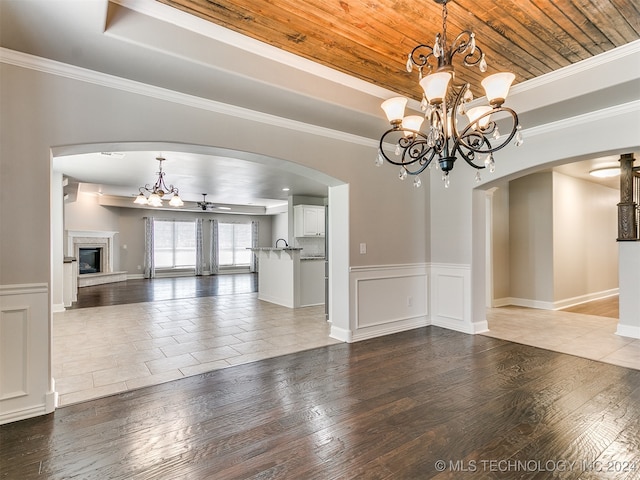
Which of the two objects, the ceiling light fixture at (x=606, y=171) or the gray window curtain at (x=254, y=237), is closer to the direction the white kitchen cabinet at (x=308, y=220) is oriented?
the ceiling light fixture

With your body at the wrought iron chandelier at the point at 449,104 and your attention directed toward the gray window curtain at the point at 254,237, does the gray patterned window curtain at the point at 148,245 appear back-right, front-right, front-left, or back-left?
front-left

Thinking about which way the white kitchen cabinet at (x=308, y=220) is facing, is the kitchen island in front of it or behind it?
in front

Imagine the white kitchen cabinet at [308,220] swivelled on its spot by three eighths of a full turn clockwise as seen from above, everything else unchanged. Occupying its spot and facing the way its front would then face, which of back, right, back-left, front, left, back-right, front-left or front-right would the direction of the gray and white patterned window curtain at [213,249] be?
front

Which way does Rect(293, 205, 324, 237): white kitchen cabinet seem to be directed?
toward the camera

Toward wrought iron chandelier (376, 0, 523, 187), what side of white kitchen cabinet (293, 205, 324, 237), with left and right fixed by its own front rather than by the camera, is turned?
front

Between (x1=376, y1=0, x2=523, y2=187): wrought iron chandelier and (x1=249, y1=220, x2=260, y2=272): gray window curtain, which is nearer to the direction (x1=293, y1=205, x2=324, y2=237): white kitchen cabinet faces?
the wrought iron chandelier

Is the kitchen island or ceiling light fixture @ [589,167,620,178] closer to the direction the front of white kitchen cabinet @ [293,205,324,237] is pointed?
the kitchen island

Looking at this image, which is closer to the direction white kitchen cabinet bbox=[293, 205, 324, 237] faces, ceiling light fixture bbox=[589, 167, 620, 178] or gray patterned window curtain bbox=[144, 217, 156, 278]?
the ceiling light fixture

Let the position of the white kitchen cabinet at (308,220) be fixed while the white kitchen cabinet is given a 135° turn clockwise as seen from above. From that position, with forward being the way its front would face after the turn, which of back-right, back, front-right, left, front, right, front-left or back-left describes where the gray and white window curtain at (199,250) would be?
front

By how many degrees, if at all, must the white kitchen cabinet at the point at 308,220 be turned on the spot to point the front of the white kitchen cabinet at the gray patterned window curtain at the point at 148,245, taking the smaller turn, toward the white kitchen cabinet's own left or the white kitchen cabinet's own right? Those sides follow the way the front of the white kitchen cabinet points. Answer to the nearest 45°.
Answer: approximately 135° to the white kitchen cabinet's own right

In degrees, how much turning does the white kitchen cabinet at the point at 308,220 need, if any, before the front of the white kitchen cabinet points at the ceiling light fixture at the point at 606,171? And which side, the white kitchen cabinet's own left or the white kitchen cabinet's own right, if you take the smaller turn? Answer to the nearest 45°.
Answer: approximately 45° to the white kitchen cabinet's own left
